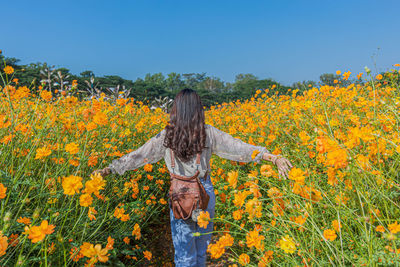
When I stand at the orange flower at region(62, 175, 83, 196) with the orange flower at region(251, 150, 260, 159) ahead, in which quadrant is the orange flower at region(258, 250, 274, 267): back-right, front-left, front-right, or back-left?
front-right

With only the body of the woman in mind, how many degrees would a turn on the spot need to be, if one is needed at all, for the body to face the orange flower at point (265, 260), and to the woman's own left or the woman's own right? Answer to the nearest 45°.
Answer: approximately 135° to the woman's own right

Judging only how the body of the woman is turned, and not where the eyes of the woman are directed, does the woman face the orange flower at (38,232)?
no

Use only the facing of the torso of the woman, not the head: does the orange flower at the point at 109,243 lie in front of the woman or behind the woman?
behind

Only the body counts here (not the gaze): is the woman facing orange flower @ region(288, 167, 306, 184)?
no

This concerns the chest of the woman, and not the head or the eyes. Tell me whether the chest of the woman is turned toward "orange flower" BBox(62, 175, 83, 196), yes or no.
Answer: no

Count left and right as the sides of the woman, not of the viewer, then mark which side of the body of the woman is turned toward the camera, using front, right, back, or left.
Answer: back

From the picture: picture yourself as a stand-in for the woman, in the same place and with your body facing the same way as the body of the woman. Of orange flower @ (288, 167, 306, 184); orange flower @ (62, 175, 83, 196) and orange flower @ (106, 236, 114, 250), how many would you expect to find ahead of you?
0

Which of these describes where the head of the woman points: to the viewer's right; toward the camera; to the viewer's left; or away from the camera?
away from the camera
